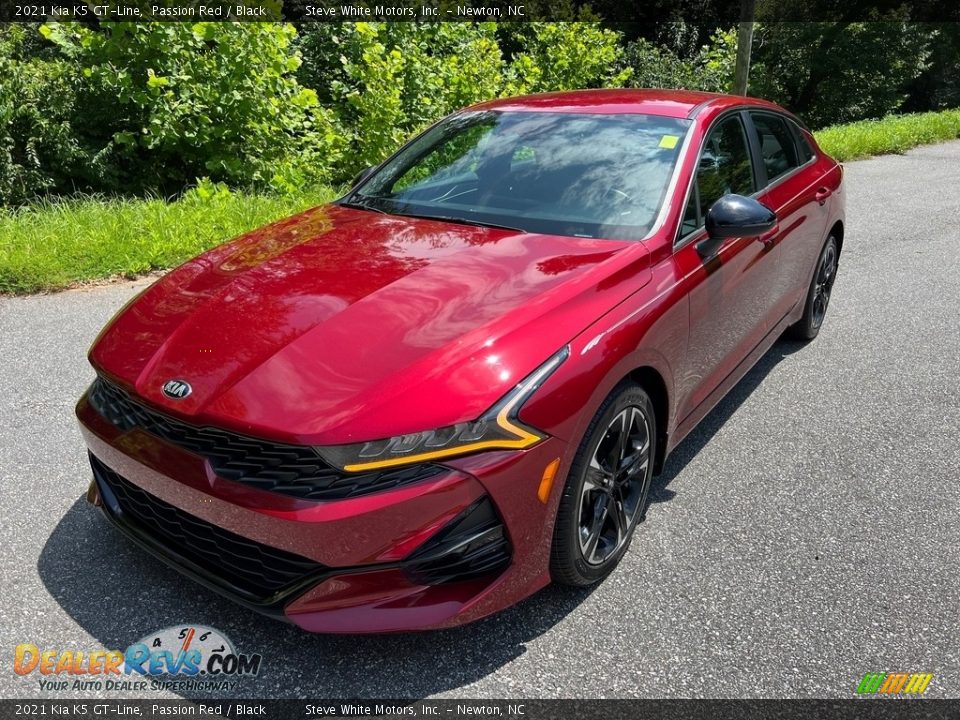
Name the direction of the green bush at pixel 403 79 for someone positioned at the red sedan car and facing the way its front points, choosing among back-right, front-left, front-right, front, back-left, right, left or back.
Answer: back-right

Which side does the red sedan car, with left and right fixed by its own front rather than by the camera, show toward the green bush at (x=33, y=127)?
right

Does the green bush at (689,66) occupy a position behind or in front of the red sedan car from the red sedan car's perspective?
behind

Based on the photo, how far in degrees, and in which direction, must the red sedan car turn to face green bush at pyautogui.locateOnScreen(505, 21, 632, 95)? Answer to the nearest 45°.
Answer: approximately 135° to its right

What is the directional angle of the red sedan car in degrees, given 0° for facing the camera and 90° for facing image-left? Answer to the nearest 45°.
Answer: approximately 45°
